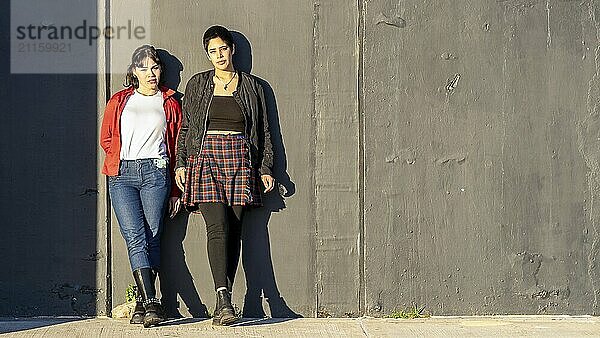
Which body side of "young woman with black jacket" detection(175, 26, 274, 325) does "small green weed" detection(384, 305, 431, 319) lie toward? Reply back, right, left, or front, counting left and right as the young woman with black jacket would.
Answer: left

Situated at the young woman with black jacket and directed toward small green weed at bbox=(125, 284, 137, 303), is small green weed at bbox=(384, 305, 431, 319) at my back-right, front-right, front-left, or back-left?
back-right

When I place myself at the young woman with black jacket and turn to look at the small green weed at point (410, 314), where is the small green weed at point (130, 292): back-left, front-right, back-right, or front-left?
back-left

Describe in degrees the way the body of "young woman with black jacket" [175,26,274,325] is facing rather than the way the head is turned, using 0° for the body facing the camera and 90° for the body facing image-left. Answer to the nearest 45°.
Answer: approximately 0°
